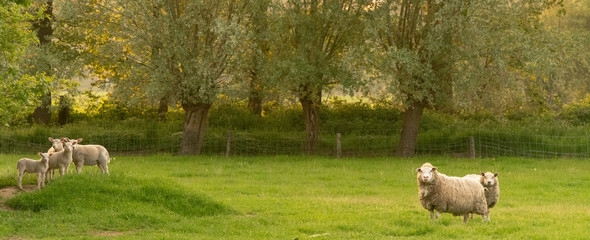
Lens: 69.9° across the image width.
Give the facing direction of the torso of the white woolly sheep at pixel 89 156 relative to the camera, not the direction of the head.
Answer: to the viewer's left

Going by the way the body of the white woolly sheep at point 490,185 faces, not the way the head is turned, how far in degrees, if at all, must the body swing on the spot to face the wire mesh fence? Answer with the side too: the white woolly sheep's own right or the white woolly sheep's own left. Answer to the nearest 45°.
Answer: approximately 180°

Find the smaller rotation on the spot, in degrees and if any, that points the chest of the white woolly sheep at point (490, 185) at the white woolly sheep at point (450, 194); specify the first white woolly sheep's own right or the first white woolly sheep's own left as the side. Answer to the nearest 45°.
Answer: approximately 90° to the first white woolly sheep's own right

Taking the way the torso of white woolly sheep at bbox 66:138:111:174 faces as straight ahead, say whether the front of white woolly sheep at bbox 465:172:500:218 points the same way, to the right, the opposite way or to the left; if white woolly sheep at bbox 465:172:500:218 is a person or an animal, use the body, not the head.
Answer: to the left

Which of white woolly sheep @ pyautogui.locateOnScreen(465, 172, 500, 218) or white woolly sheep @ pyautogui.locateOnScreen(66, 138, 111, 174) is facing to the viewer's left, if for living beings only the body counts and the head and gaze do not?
white woolly sheep @ pyautogui.locateOnScreen(66, 138, 111, 174)

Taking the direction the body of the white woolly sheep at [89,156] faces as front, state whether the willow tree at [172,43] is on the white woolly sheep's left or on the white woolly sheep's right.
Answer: on the white woolly sheep's right
